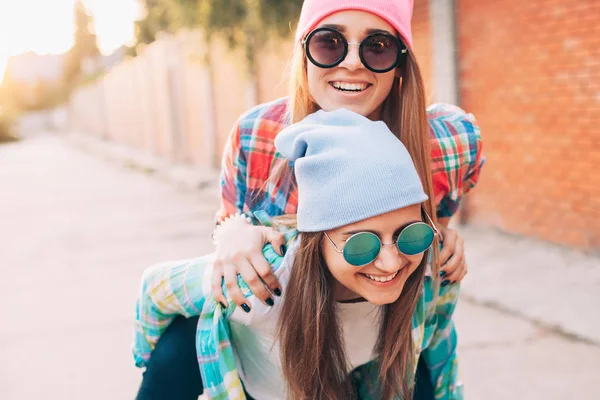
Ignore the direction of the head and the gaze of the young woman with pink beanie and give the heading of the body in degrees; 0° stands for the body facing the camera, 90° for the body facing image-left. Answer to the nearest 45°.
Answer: approximately 0°

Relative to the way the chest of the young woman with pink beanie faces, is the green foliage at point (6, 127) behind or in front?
behind
